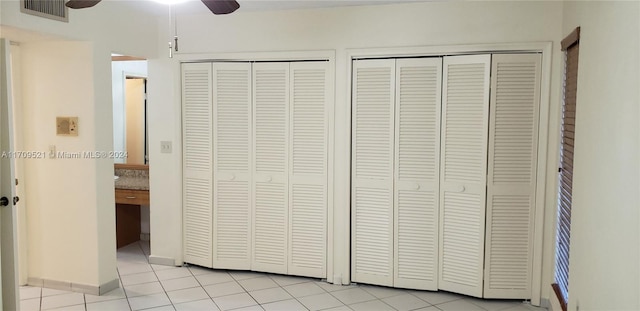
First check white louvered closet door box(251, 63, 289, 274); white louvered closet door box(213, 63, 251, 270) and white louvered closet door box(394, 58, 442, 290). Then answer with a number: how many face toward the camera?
3

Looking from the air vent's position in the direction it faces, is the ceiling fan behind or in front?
in front

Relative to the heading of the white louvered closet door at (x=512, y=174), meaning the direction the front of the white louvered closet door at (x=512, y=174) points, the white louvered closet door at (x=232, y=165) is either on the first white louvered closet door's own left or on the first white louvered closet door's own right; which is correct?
on the first white louvered closet door's own right

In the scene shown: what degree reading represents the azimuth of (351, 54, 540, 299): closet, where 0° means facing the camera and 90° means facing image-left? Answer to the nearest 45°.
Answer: approximately 0°

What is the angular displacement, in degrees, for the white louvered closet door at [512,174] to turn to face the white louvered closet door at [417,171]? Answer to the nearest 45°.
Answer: approximately 90° to its right

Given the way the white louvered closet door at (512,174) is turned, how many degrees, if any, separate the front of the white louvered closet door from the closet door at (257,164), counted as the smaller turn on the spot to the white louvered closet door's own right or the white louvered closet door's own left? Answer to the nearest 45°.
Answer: approximately 90° to the white louvered closet door's own right

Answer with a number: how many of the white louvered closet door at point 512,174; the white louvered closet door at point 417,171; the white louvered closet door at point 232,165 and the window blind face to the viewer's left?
1

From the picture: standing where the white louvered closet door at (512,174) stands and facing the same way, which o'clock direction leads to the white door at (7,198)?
The white door is roughly at 2 o'clock from the white louvered closet door.

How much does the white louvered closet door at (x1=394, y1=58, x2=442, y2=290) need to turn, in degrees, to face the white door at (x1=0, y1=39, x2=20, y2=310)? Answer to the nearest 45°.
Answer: approximately 45° to its right

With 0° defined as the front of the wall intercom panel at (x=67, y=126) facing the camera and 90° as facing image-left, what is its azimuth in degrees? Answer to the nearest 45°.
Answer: approximately 0°

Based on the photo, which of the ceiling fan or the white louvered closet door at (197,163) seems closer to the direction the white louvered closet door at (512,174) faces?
the ceiling fan

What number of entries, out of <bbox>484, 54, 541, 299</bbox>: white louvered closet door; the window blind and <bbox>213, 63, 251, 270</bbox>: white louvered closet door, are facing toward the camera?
2

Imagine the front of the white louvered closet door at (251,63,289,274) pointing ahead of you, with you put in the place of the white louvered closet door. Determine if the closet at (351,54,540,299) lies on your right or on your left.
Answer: on your left
